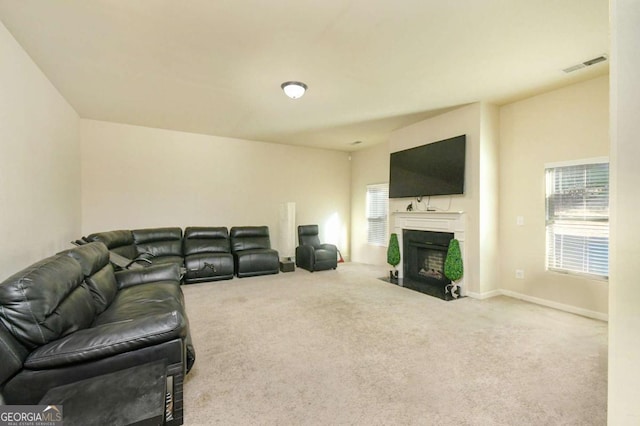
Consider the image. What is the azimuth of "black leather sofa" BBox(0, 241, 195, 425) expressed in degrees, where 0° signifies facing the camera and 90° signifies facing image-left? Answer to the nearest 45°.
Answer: approximately 270°

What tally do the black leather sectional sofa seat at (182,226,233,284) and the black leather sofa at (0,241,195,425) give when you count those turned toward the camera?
1

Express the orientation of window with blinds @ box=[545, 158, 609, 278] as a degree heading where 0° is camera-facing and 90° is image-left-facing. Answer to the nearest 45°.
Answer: approximately 45°

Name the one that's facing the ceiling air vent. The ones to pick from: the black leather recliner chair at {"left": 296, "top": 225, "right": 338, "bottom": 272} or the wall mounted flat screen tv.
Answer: the black leather recliner chair

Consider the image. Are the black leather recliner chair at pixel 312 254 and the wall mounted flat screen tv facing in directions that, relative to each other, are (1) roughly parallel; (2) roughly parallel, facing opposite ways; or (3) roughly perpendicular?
roughly perpendicular
